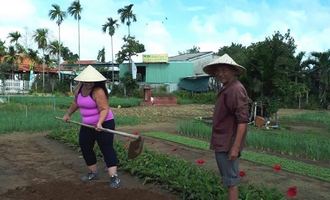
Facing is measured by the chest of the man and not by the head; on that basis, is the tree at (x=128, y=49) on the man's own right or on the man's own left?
on the man's own right

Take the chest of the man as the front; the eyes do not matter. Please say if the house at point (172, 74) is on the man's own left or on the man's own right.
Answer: on the man's own right

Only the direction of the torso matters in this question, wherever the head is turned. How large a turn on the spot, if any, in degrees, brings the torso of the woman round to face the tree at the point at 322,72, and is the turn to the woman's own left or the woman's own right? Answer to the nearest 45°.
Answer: approximately 180°

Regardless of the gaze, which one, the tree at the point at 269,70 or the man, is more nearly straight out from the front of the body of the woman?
the man

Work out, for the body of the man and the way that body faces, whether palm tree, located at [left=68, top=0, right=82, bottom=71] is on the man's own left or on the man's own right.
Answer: on the man's own right

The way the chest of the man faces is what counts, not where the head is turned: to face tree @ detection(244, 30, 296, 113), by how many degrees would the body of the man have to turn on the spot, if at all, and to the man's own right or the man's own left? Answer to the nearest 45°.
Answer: approximately 135° to the man's own right

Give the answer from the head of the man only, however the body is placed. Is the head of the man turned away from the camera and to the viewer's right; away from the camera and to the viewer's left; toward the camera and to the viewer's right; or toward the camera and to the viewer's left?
toward the camera and to the viewer's left

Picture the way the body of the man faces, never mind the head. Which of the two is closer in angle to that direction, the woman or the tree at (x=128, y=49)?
the woman

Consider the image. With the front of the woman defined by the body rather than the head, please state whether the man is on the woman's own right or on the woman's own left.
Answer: on the woman's own left

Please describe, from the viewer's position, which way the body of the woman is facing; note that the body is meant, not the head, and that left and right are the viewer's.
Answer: facing the viewer and to the left of the viewer

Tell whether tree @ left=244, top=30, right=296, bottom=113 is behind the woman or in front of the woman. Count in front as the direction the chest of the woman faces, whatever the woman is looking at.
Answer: behind
